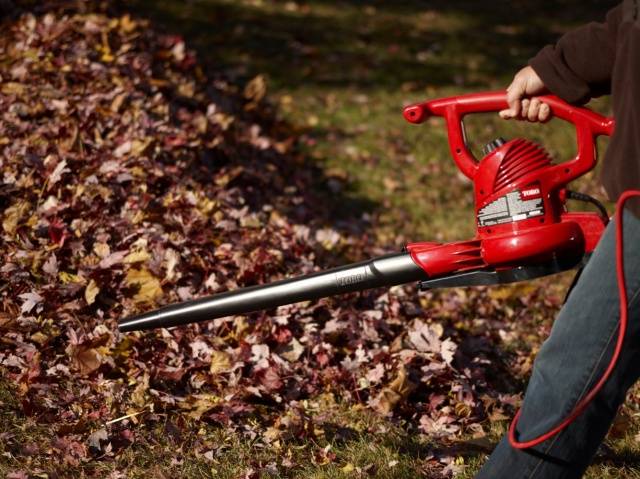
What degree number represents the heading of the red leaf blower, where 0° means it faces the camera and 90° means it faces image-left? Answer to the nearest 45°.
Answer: approximately 90°
